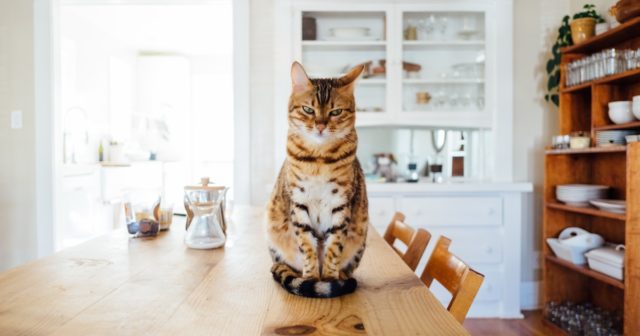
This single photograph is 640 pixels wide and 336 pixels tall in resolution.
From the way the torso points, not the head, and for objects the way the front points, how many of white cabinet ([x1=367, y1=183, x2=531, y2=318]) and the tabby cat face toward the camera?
2

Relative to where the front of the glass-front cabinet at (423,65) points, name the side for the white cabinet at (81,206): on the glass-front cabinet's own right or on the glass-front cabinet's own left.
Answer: on the glass-front cabinet's own right

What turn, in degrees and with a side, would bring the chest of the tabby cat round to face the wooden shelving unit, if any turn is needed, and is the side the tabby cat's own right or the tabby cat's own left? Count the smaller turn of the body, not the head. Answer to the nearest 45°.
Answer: approximately 135° to the tabby cat's own left

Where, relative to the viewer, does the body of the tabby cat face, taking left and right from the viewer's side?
facing the viewer

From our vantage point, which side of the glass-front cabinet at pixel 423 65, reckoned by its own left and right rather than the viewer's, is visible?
front

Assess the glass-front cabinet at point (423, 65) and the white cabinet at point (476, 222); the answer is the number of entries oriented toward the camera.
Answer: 2

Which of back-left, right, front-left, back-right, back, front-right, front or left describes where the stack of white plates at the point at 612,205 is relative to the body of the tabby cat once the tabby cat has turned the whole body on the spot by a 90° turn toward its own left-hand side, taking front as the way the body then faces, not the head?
front-left

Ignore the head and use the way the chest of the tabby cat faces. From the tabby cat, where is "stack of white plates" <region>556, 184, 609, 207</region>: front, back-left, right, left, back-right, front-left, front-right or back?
back-left

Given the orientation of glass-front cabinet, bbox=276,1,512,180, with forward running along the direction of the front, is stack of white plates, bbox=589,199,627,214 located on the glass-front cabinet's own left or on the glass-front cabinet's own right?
on the glass-front cabinet's own left

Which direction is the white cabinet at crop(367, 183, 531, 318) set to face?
toward the camera

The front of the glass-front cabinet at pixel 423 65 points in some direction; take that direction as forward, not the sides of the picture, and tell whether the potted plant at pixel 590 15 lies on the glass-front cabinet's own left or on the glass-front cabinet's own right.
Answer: on the glass-front cabinet's own left
